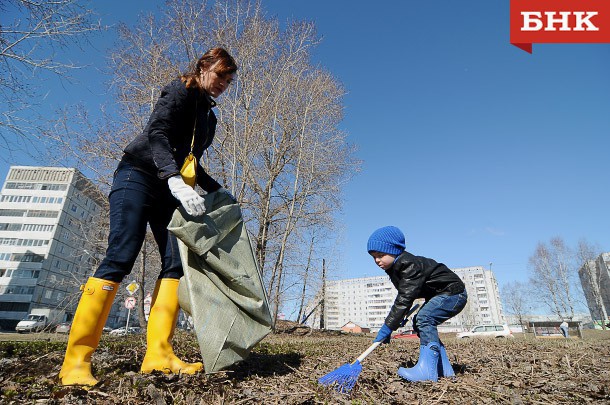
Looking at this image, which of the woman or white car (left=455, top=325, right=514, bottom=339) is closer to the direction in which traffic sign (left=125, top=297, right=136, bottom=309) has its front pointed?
the woman

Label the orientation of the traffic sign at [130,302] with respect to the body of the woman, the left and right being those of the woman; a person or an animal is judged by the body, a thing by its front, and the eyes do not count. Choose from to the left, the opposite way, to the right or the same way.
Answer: to the right

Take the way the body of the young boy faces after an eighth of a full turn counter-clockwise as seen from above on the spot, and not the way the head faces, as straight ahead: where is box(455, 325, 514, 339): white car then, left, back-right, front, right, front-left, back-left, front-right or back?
back-right

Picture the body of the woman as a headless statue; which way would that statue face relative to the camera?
to the viewer's right

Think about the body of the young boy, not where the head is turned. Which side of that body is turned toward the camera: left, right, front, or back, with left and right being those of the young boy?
left

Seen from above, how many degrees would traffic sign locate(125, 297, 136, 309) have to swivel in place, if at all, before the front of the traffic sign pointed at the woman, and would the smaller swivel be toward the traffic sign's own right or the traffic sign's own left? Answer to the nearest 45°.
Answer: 0° — it already faces them

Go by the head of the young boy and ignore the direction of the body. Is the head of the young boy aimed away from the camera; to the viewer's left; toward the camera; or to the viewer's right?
to the viewer's left

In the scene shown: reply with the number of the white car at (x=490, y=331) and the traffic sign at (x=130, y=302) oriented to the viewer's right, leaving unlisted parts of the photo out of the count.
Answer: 0

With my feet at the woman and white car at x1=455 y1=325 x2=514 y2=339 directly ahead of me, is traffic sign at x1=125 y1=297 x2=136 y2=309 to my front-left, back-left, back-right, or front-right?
front-left

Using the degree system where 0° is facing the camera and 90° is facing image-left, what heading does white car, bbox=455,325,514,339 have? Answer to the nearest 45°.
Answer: approximately 90°

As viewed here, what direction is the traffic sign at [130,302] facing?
toward the camera
